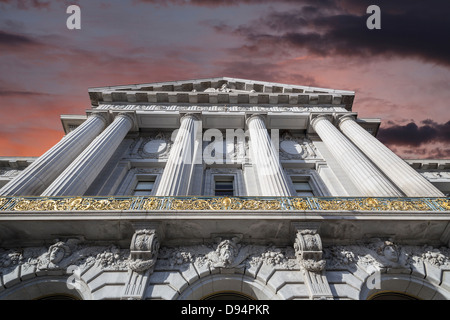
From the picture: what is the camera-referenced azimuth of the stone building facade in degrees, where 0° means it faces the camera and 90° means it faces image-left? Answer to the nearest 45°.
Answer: approximately 0°
